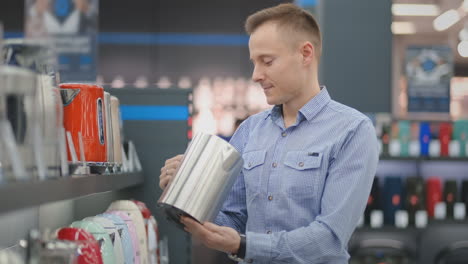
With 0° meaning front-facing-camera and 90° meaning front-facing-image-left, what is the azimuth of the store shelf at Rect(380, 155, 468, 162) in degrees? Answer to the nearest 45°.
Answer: approximately 0°

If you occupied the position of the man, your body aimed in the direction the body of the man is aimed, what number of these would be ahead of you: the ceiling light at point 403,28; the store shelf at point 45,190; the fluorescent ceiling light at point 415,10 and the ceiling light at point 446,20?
1

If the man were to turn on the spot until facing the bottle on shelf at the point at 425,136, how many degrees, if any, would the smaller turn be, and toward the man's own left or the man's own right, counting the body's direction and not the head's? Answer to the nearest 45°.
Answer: approximately 135° to the man's own right

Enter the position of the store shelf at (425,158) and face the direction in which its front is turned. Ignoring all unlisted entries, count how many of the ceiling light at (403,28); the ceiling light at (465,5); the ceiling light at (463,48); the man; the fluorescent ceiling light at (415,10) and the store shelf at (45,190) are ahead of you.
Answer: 2

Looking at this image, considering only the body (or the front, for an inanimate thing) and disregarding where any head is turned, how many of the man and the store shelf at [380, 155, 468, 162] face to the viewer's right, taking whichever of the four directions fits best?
0
